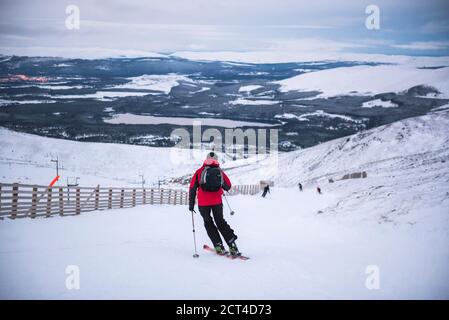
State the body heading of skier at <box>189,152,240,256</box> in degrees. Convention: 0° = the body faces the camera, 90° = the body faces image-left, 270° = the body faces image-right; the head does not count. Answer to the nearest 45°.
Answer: approximately 180°
